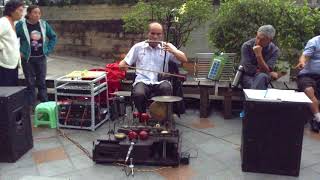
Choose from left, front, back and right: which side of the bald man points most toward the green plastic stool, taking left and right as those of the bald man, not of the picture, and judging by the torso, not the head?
right

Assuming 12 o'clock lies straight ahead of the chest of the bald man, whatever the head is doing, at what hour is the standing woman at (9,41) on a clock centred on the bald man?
The standing woman is roughly at 3 o'clock from the bald man.

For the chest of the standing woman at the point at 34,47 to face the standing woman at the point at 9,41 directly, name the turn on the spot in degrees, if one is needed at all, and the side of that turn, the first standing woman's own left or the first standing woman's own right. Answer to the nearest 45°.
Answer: approximately 45° to the first standing woman's own right

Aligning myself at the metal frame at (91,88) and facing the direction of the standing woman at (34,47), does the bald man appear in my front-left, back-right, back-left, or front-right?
back-right

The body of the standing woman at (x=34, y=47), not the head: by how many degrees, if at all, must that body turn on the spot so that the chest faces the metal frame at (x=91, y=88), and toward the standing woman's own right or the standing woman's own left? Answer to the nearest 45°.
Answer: approximately 45° to the standing woman's own left

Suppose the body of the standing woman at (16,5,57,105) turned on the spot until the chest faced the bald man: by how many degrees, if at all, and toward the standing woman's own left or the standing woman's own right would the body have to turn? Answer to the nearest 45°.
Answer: approximately 45° to the standing woman's own left
